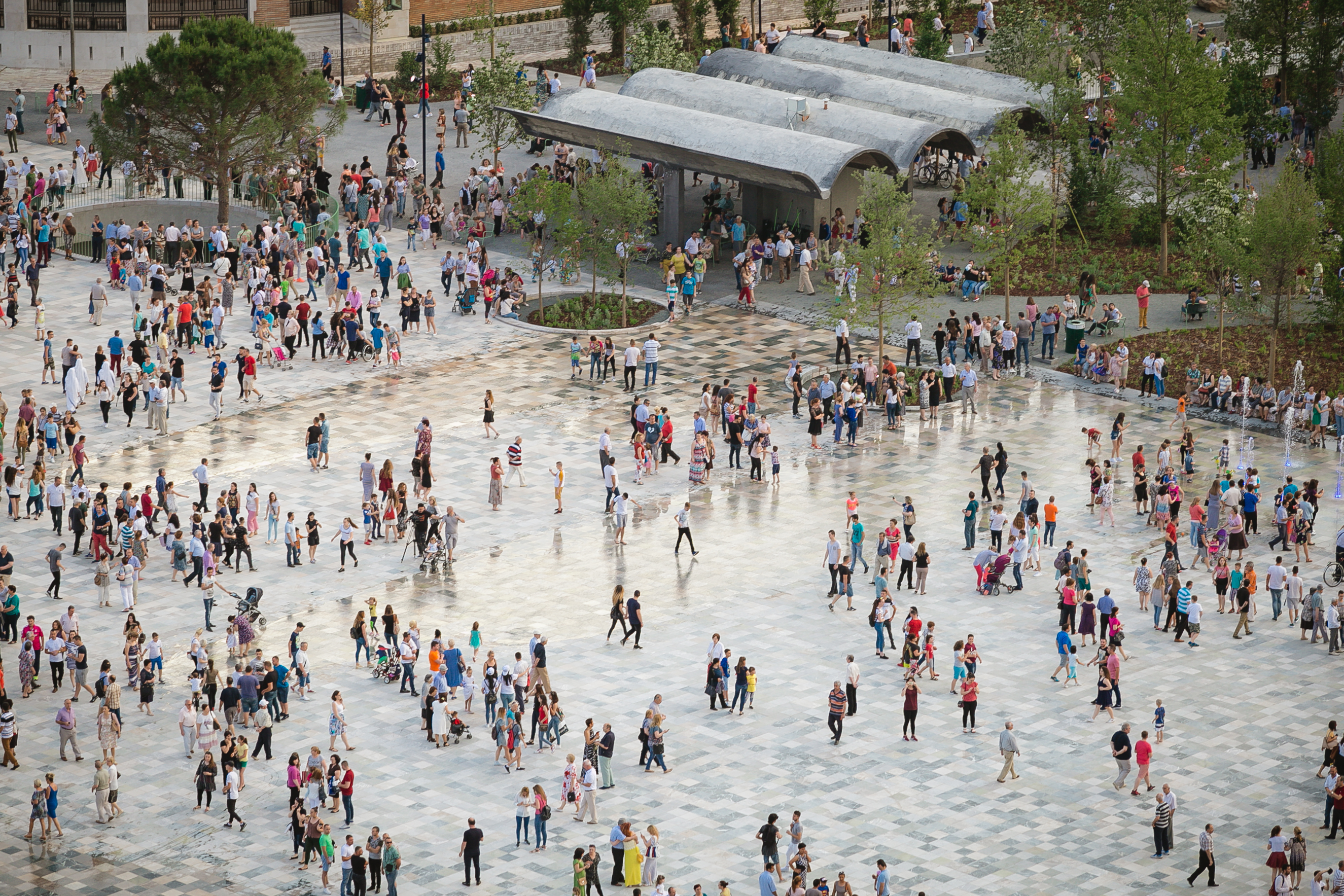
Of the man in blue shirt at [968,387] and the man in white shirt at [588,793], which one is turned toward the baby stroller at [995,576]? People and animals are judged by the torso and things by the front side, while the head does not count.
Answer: the man in blue shirt

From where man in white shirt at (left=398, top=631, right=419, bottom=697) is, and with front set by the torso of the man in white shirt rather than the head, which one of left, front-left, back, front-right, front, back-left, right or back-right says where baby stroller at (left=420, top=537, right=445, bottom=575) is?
back-left

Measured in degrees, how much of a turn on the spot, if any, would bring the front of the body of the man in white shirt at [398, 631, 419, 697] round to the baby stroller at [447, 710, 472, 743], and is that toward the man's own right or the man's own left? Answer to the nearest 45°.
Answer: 0° — they already face it

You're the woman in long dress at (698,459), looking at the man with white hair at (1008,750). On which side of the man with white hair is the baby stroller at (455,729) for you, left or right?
right

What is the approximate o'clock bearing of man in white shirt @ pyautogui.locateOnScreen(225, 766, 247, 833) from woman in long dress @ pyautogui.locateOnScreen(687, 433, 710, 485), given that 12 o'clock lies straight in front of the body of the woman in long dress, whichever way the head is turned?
The man in white shirt is roughly at 1 o'clock from the woman in long dress.
